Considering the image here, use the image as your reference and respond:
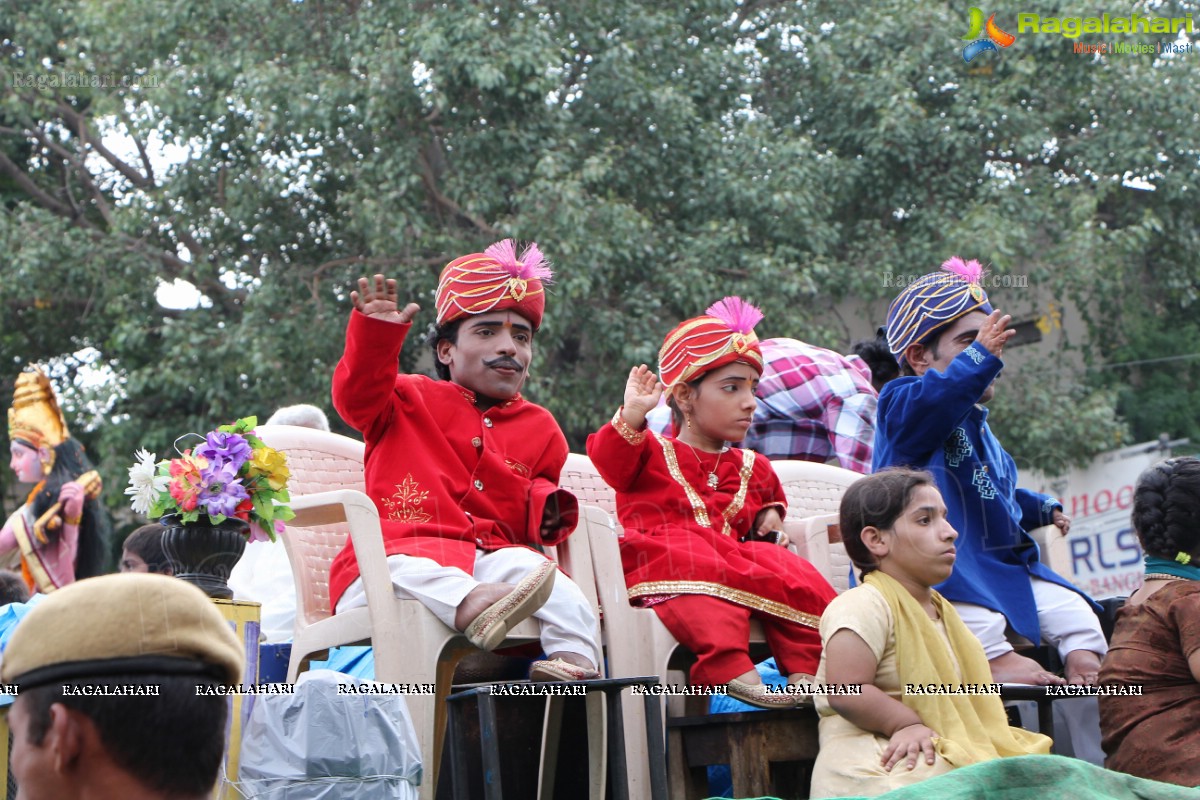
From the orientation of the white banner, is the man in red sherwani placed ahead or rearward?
ahead

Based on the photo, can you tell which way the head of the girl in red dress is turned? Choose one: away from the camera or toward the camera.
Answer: toward the camera

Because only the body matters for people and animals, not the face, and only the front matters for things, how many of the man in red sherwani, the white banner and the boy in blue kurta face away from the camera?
0

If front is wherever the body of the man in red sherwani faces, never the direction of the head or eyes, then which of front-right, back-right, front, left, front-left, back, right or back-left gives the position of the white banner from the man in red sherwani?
left

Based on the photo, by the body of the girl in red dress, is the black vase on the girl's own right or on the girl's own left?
on the girl's own right

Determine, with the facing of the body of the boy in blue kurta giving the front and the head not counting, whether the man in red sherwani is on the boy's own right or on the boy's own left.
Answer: on the boy's own right

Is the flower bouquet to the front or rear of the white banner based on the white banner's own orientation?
to the front

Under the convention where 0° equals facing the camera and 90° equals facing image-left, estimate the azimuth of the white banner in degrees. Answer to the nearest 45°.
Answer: approximately 0°

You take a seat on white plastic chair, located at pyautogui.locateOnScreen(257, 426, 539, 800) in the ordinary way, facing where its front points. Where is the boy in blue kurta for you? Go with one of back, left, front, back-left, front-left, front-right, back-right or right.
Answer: front-left

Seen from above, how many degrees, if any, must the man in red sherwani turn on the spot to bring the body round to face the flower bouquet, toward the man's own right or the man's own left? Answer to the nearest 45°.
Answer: approximately 90° to the man's own right

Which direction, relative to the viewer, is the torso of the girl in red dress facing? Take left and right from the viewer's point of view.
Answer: facing the viewer and to the right of the viewer

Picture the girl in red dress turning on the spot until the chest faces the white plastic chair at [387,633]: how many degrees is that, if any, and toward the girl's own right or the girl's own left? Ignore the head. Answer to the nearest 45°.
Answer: approximately 90° to the girl's own right
